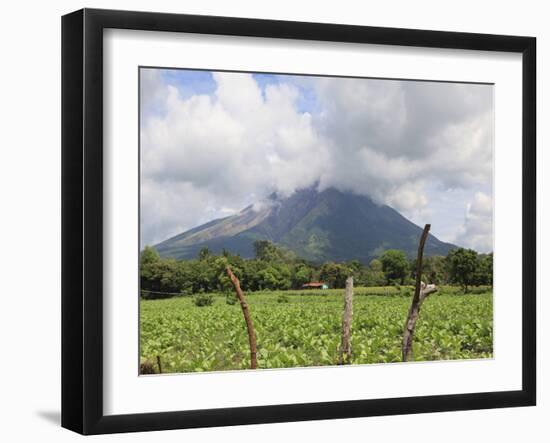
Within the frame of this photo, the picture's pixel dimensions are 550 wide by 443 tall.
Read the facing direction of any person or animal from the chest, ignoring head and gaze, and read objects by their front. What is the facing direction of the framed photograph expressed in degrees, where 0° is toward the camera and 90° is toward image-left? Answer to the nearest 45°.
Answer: approximately 315°
